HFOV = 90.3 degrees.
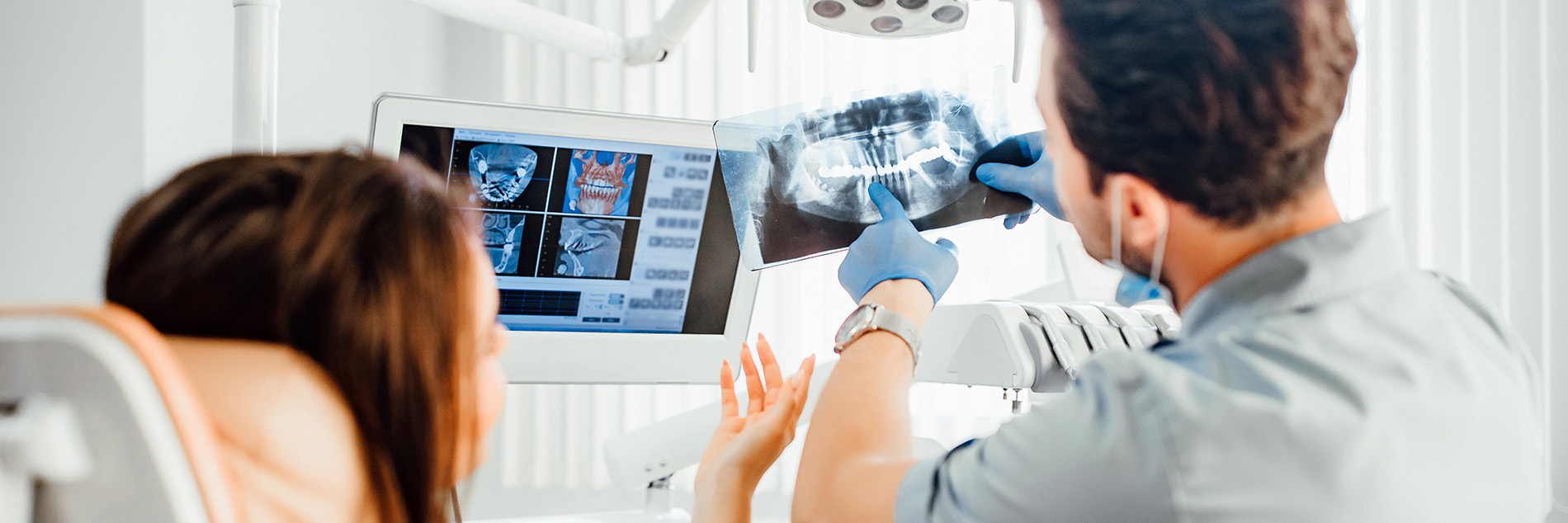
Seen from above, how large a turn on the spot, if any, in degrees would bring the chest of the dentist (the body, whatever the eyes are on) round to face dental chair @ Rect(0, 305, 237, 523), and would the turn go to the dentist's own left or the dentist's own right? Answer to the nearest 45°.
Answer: approximately 90° to the dentist's own left

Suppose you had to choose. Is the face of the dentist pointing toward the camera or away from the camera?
away from the camera

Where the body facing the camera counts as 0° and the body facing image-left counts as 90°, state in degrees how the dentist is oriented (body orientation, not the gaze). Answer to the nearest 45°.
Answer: approximately 135°

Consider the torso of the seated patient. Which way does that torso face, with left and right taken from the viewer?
facing away from the viewer and to the right of the viewer

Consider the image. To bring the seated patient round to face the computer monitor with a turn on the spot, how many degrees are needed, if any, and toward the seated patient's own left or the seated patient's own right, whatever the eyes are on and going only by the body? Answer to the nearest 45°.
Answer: approximately 45° to the seated patient's own left

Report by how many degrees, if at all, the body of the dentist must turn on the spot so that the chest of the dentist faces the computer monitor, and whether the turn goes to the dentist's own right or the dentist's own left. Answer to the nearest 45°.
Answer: approximately 45° to the dentist's own left

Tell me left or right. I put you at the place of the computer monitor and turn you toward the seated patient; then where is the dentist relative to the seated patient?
left

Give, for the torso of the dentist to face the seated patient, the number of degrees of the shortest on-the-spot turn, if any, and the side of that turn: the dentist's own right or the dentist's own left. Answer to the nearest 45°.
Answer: approximately 90° to the dentist's own left

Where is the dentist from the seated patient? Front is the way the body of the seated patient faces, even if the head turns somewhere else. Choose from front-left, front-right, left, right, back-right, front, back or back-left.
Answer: front-right

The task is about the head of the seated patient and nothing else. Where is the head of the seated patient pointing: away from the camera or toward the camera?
away from the camera
